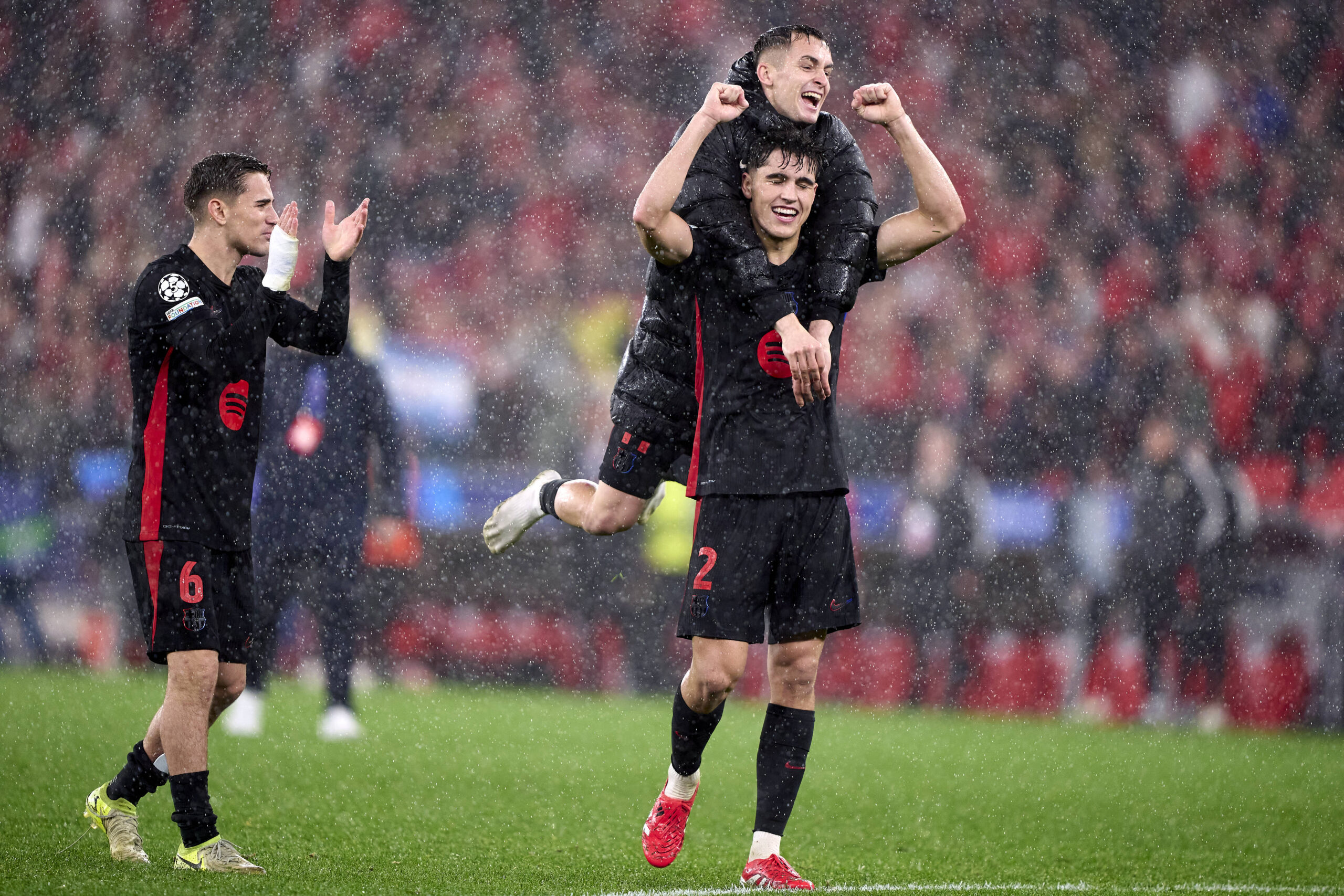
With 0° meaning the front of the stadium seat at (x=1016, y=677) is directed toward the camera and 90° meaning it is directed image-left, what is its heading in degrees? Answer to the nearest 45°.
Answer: approximately 0°

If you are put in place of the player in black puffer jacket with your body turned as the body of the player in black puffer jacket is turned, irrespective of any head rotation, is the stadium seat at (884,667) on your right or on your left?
on your left

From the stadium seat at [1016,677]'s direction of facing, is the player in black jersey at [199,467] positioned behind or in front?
in front

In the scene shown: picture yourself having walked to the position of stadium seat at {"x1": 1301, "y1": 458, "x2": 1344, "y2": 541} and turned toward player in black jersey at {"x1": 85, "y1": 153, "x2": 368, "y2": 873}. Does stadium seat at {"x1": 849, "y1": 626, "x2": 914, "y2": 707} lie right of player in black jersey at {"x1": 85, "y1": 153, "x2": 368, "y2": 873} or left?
right
